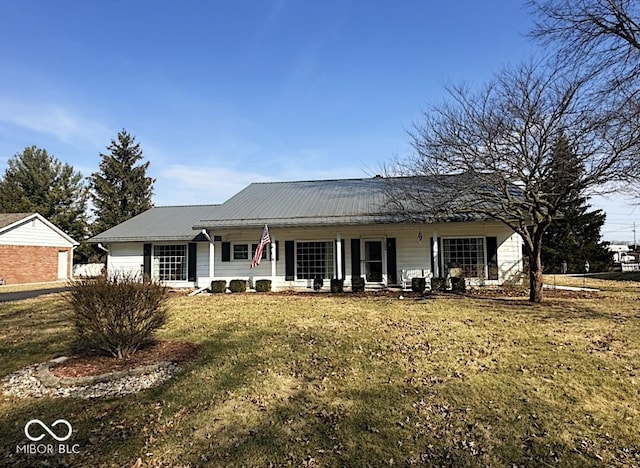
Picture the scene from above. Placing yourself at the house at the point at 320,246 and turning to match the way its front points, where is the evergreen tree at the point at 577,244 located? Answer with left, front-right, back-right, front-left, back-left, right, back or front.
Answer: back-left

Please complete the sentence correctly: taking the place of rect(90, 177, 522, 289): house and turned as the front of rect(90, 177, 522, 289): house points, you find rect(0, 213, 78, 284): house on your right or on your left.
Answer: on your right

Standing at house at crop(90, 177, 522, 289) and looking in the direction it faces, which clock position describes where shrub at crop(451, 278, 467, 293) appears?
The shrub is roughly at 10 o'clock from the house.

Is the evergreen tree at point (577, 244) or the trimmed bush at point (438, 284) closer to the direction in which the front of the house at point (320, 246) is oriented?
the trimmed bush

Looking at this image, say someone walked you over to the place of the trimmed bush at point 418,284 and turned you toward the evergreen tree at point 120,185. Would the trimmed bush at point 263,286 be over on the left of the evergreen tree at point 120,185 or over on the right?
left

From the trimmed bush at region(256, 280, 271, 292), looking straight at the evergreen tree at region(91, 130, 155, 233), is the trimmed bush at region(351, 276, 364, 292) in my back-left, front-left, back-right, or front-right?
back-right

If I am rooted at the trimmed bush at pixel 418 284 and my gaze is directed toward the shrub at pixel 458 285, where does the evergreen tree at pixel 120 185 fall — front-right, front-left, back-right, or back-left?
back-left

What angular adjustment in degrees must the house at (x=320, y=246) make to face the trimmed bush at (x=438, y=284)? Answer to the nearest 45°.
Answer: approximately 45° to its left

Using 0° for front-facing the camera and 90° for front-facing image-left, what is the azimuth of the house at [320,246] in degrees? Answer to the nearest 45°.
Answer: approximately 0°

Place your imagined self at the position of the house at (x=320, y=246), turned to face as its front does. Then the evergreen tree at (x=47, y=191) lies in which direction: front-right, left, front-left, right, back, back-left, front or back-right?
back-right

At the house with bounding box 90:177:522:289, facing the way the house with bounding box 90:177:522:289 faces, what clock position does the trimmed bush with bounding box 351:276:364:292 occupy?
The trimmed bush is roughly at 11 o'clock from the house.
